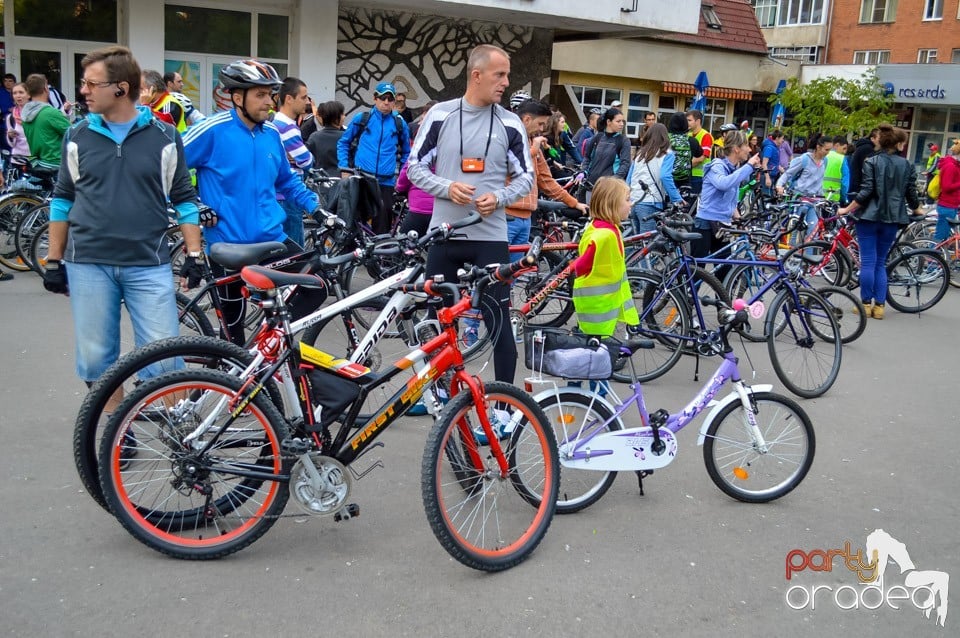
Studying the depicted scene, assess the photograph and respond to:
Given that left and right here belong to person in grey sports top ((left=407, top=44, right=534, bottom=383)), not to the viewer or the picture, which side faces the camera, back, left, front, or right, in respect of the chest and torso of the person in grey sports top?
front

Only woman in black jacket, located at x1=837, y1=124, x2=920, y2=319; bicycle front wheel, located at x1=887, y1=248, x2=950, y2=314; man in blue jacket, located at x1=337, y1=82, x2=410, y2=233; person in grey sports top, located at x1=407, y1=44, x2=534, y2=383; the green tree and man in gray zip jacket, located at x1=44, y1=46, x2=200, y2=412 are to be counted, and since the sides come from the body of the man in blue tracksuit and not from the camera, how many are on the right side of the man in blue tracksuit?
1

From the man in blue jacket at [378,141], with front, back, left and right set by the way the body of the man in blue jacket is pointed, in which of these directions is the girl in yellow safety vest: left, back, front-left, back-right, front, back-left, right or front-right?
front

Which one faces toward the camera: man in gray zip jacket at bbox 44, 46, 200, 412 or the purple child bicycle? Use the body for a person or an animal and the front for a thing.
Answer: the man in gray zip jacket

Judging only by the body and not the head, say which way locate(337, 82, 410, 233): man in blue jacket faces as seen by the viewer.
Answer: toward the camera

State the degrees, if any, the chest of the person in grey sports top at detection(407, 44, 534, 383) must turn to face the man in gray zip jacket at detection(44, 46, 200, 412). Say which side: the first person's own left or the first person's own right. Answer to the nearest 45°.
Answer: approximately 45° to the first person's own right

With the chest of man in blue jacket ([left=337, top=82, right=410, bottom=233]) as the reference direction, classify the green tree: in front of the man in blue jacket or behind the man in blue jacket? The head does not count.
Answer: behind

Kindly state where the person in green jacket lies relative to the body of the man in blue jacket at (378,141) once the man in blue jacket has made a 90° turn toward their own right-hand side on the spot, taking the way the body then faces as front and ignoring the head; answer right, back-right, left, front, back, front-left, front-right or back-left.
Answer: front

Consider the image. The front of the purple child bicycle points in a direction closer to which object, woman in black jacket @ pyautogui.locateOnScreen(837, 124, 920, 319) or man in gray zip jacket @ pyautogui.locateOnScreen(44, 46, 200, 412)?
the woman in black jacket

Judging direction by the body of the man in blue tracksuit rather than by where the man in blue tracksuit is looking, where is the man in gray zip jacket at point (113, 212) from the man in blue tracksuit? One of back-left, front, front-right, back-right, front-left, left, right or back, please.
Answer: right

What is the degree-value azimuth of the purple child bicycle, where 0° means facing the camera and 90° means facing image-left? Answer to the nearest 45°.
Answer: approximately 270°

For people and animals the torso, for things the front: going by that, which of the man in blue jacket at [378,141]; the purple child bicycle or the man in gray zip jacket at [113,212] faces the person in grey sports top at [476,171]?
the man in blue jacket

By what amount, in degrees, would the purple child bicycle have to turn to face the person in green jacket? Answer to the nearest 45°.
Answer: approximately 135° to its left

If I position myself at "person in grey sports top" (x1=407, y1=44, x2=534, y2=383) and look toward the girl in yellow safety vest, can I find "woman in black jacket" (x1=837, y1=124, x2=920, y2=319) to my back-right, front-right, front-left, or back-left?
front-left

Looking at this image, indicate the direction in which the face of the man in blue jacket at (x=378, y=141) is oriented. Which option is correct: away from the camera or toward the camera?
toward the camera

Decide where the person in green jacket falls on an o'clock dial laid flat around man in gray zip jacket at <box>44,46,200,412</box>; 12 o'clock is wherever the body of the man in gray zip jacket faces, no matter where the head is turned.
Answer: The person in green jacket is roughly at 6 o'clock from the man in gray zip jacket.

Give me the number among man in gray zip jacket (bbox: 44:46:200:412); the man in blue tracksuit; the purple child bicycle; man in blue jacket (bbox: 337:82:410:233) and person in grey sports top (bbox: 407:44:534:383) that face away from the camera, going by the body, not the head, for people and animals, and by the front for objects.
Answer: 0
